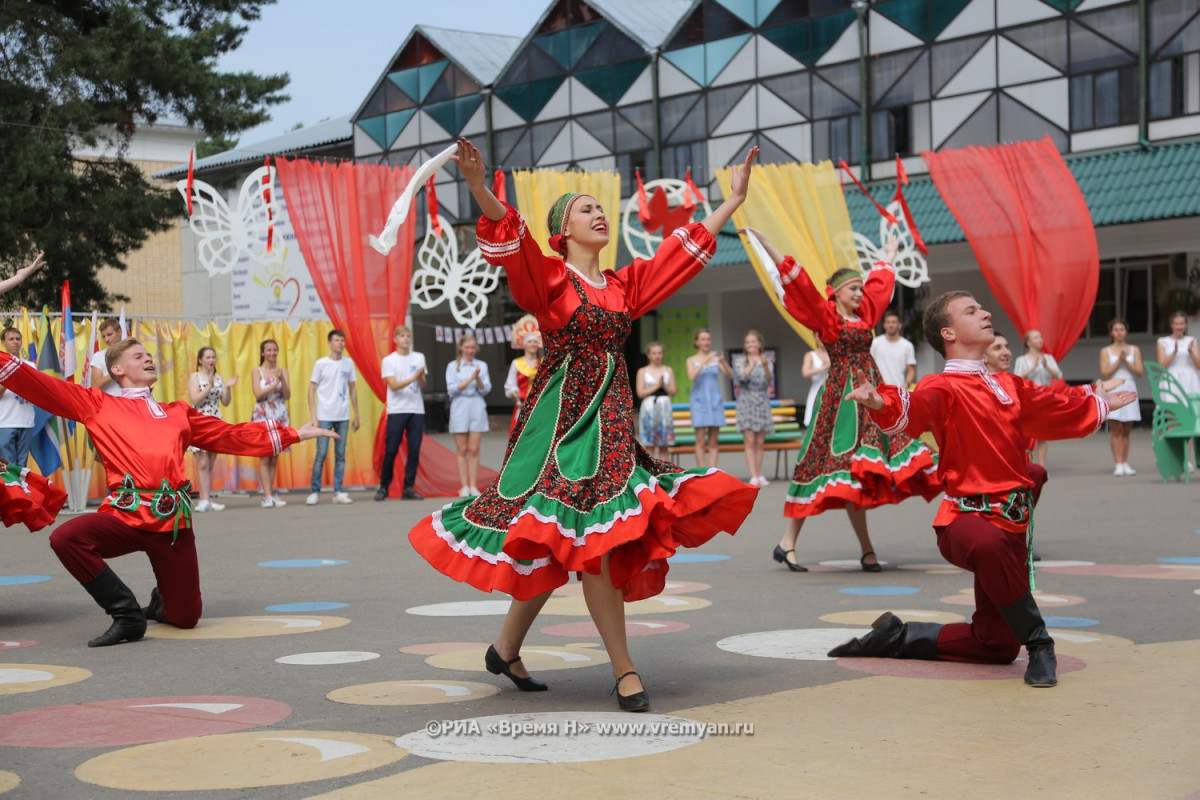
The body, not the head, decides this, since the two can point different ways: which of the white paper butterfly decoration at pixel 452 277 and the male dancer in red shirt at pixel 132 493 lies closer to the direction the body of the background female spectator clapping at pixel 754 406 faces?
the male dancer in red shirt

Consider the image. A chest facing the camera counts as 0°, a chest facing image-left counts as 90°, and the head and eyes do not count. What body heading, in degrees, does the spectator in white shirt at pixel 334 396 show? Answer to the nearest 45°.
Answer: approximately 0°

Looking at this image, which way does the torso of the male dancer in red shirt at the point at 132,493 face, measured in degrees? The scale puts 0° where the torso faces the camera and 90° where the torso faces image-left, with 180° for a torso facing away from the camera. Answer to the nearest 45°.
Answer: approximately 0°

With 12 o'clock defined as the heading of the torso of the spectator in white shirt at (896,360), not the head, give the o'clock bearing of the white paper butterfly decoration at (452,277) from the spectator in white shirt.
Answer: The white paper butterfly decoration is roughly at 3 o'clock from the spectator in white shirt.

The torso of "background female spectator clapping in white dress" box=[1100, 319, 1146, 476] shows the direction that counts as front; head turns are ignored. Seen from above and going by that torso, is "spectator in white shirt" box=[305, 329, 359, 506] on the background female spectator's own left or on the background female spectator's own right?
on the background female spectator's own right

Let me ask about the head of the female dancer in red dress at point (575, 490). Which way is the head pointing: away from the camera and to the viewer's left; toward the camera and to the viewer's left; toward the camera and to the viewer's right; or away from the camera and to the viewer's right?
toward the camera and to the viewer's right

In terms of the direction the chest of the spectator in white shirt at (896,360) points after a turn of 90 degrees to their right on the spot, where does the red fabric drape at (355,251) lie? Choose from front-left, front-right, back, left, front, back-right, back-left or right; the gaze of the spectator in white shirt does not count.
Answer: front
